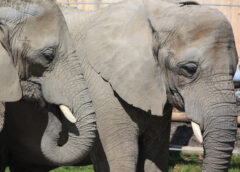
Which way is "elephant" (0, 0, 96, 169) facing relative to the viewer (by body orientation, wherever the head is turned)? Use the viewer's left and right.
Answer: facing to the right of the viewer

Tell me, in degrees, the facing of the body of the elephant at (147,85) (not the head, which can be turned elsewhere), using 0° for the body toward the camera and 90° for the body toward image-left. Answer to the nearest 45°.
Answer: approximately 270°
